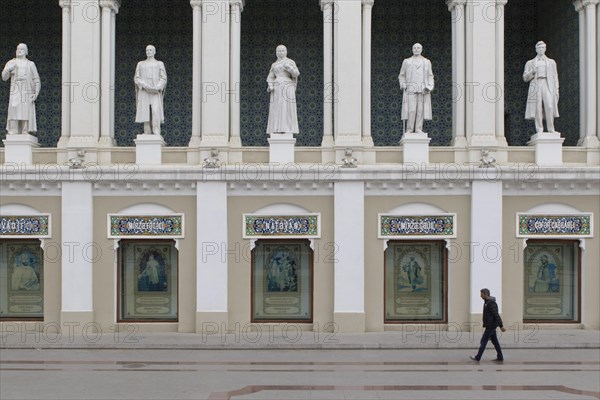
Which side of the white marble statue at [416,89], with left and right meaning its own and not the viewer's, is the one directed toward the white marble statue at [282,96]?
right

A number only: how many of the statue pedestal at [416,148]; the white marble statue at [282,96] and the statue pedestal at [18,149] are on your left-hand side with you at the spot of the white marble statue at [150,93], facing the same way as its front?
2

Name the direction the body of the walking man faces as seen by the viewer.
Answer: to the viewer's left

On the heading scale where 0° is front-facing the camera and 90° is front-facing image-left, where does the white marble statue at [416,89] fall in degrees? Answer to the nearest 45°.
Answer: approximately 0°

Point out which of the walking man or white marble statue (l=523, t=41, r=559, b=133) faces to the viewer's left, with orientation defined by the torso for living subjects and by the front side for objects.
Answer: the walking man

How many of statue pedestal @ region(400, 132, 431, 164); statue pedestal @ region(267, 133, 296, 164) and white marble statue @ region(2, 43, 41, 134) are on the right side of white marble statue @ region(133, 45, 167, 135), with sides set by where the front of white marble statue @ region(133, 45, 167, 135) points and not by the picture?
1

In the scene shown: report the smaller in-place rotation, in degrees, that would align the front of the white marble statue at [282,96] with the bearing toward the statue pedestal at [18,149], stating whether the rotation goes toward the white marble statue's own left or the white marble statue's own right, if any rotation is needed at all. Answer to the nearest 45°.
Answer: approximately 90° to the white marble statue's own right

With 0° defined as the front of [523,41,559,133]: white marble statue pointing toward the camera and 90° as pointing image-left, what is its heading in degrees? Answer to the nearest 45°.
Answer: approximately 0°

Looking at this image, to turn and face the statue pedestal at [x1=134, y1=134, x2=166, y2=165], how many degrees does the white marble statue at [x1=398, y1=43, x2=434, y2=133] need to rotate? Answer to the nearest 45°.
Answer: approximately 90° to its right

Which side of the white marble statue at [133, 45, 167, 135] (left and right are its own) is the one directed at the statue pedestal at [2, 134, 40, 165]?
right

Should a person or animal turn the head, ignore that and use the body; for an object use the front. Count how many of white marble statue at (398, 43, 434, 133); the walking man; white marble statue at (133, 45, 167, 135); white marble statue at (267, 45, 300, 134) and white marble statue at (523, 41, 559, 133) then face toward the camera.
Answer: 4
